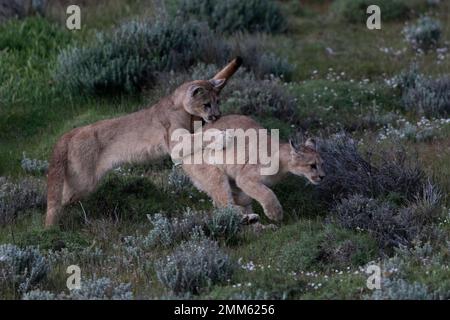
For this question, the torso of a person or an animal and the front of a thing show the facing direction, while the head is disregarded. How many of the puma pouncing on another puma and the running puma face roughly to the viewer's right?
2

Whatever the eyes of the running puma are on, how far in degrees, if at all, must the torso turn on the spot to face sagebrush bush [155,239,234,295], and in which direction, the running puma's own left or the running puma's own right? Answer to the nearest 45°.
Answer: approximately 90° to the running puma's own right

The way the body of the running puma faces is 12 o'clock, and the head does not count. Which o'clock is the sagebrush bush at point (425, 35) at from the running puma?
The sagebrush bush is roughly at 10 o'clock from the running puma.

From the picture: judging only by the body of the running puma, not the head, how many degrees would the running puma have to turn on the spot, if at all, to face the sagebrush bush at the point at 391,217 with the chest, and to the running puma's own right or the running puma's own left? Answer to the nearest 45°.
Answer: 0° — it already faces it

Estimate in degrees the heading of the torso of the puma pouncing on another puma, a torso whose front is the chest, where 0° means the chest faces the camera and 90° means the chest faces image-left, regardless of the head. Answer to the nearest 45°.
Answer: approximately 270°

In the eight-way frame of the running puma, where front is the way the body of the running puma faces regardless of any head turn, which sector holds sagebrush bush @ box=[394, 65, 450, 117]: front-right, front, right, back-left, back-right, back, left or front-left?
front-left

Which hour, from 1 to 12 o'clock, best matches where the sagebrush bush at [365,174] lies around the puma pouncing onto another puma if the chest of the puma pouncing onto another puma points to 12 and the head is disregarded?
The sagebrush bush is roughly at 12 o'clock from the puma pouncing onto another puma.

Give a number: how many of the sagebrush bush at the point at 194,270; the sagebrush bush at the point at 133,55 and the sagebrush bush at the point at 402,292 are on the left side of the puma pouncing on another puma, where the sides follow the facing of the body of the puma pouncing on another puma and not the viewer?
1

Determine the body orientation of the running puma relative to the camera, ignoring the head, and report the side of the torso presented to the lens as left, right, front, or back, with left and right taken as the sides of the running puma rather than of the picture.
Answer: right

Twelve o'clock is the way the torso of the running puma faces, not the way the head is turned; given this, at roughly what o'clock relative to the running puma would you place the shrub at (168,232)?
The shrub is roughly at 5 o'clock from the running puma.

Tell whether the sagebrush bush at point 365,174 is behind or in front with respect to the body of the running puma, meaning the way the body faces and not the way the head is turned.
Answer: in front

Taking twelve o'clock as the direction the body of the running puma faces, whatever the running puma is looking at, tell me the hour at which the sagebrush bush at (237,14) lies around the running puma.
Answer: The sagebrush bush is roughly at 9 o'clock from the running puma.
